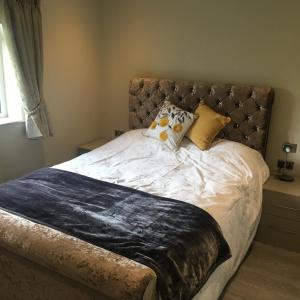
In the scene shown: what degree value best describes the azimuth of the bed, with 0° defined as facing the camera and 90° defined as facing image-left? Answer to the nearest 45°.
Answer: approximately 45°

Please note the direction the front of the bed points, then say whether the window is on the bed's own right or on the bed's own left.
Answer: on the bed's own right

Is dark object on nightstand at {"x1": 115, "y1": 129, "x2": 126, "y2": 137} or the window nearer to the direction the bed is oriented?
the window

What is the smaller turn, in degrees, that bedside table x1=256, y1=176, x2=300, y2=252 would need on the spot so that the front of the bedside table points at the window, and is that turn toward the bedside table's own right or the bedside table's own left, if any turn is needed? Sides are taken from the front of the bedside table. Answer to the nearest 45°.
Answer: approximately 45° to the bedside table's own right

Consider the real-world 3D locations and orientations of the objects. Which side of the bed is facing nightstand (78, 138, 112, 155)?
right
